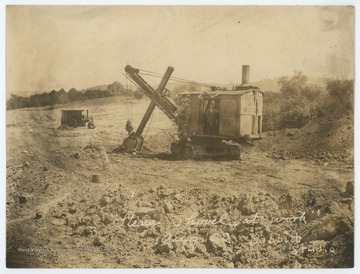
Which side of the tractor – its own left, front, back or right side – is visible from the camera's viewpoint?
right

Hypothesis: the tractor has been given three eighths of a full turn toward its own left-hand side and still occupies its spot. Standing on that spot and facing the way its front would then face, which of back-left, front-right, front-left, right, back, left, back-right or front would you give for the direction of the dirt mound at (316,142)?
back-right
